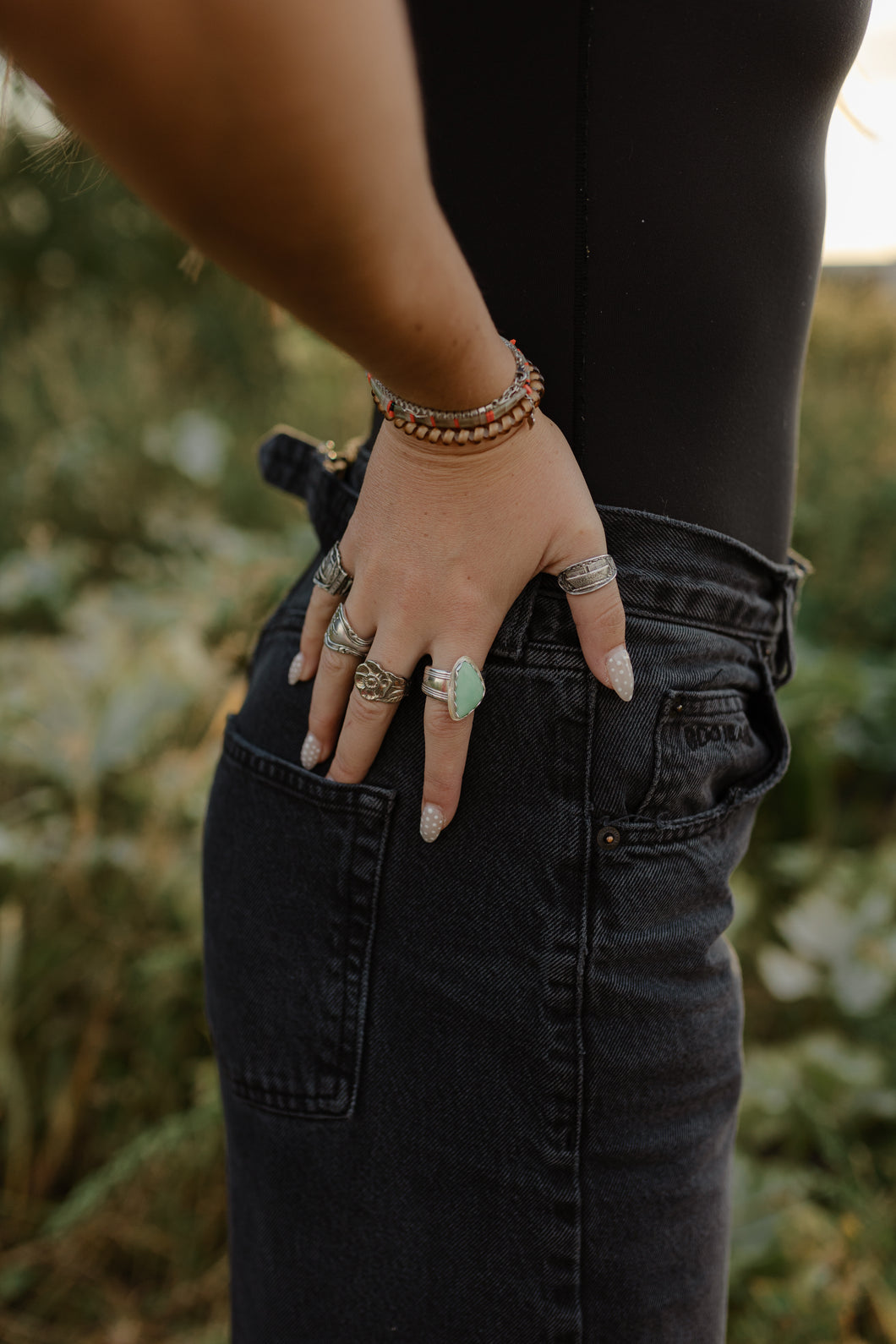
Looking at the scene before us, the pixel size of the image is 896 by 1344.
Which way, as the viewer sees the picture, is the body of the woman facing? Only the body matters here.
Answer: to the viewer's right
